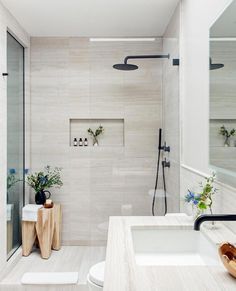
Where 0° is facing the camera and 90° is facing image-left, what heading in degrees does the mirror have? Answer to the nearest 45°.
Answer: approximately 90°
